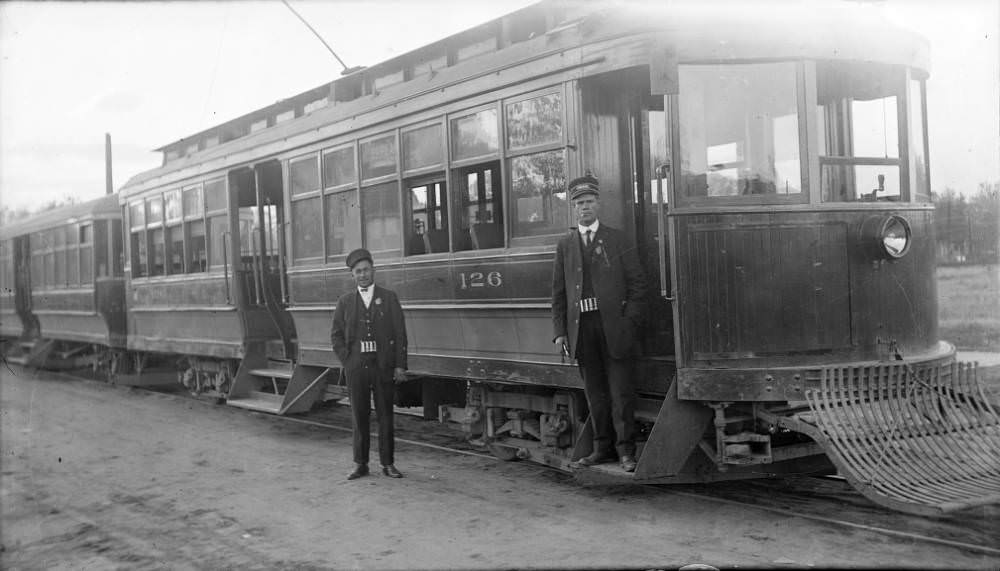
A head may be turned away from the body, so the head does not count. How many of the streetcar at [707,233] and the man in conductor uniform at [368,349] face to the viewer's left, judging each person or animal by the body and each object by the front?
0

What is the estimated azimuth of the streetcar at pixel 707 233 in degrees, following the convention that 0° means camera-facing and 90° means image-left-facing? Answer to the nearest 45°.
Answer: approximately 315°

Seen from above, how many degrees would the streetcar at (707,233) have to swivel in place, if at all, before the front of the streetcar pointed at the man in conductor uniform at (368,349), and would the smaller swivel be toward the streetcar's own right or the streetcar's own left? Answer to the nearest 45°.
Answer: approximately 180°

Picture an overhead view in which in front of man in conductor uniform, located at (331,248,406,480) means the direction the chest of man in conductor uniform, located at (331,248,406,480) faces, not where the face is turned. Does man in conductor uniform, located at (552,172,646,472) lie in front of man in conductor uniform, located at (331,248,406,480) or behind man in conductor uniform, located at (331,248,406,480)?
in front

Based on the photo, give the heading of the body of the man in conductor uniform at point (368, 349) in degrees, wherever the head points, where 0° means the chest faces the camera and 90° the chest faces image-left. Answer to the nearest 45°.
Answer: approximately 0°
